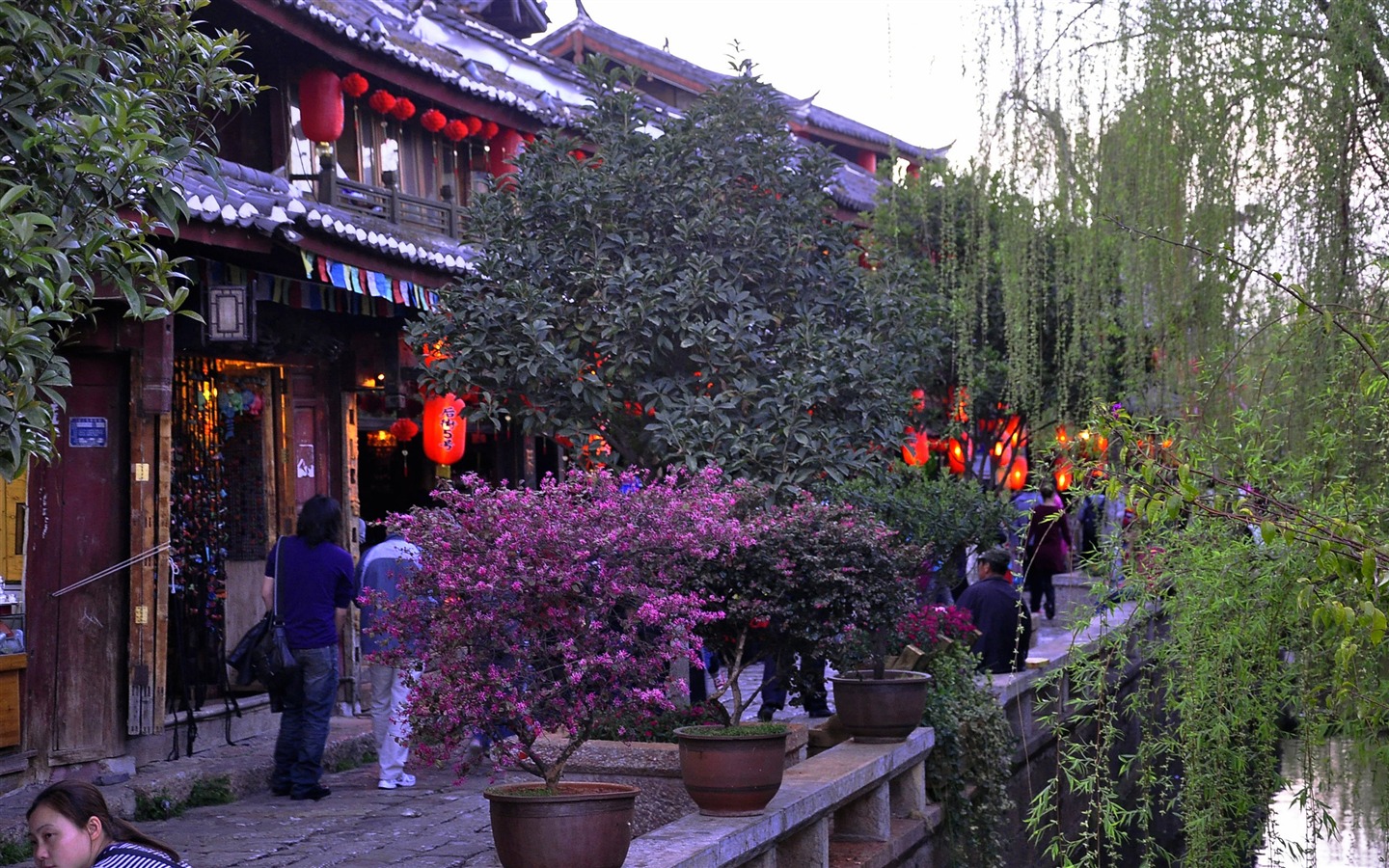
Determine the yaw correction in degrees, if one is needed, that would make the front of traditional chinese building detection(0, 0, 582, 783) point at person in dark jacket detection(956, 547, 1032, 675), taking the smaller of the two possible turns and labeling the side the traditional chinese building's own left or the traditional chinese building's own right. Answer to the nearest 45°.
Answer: approximately 45° to the traditional chinese building's own left

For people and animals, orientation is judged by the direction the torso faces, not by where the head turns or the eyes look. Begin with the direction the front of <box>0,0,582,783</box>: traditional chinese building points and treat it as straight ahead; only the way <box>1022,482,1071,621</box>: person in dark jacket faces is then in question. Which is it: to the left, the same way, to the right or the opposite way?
to the left

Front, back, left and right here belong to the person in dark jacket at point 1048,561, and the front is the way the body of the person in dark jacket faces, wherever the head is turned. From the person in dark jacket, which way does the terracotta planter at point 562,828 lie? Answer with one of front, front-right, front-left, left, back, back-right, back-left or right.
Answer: back

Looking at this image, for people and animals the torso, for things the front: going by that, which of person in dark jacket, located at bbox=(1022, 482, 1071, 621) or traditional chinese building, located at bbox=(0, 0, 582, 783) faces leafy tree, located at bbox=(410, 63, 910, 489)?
the traditional chinese building

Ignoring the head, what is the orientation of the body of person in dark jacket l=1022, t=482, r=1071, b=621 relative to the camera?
away from the camera

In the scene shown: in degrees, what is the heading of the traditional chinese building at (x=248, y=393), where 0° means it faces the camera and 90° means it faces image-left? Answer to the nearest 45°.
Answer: approximately 315°

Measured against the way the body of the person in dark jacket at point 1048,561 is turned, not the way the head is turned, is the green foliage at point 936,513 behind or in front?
behind

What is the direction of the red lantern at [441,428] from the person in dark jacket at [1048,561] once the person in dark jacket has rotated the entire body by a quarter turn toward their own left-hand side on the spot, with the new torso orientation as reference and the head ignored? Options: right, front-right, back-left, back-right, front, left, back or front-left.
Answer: front-left

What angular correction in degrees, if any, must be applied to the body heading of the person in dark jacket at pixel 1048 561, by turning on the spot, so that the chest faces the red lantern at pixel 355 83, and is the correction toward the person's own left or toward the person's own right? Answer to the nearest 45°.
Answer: approximately 135° to the person's own left

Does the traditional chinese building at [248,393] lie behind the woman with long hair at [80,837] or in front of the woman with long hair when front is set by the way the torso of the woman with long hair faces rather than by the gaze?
behind

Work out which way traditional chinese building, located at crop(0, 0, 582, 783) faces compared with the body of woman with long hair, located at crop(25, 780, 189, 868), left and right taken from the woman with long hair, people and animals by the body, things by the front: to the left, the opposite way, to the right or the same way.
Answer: to the left

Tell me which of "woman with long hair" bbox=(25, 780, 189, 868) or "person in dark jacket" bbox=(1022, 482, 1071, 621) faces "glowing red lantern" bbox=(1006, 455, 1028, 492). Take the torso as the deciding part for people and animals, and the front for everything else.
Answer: the person in dark jacket
